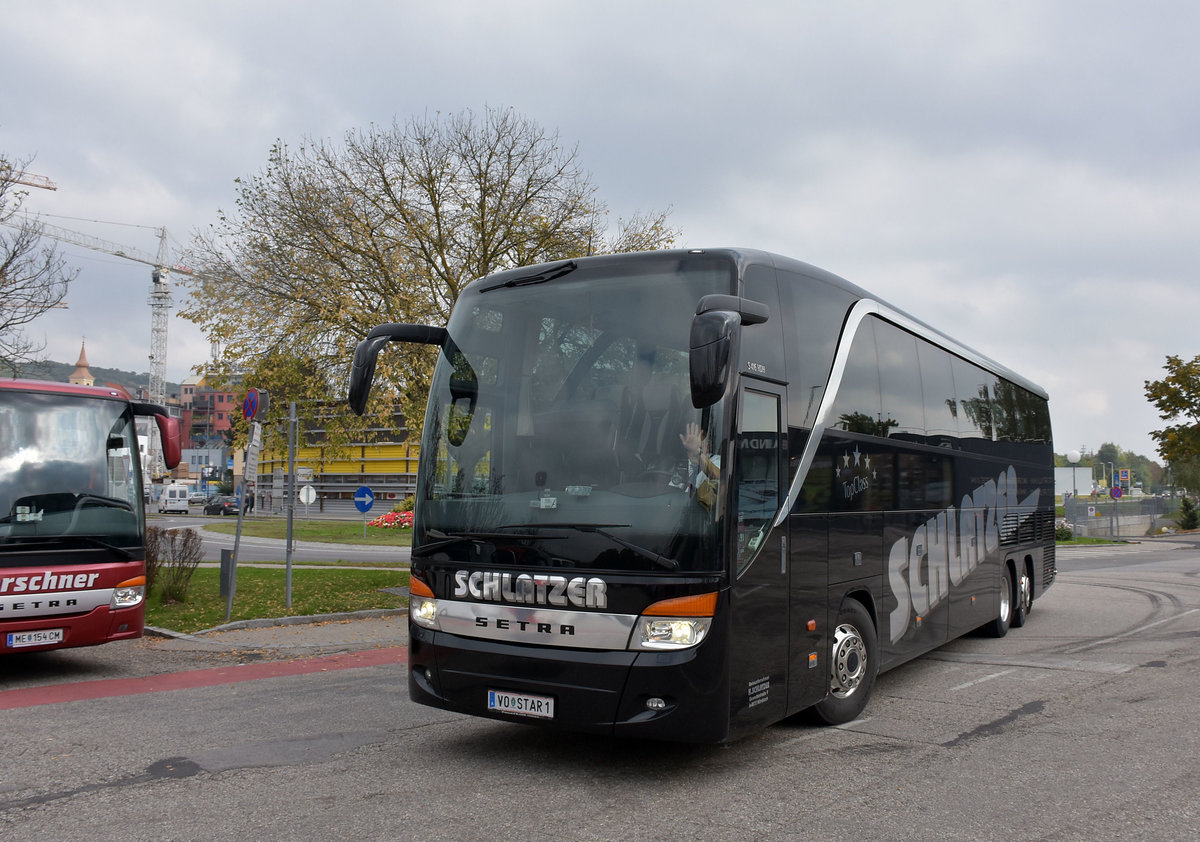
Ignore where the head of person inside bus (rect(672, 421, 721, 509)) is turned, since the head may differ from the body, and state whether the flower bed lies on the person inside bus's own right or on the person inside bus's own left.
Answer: on the person inside bus's own right

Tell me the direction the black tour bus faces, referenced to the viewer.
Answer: facing the viewer and to the left of the viewer

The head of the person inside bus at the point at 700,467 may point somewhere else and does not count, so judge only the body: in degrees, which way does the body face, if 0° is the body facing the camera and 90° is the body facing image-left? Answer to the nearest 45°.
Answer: approximately 45°

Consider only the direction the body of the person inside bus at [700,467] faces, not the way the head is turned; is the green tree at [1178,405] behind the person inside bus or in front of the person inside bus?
behind

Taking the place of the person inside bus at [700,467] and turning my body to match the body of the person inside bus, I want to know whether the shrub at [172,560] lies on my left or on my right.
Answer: on my right

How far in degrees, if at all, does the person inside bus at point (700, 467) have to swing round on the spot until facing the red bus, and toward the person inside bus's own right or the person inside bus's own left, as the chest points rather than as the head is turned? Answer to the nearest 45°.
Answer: approximately 90° to the person inside bus's own right

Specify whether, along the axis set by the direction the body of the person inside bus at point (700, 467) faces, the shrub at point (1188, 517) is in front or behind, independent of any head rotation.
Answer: behind
